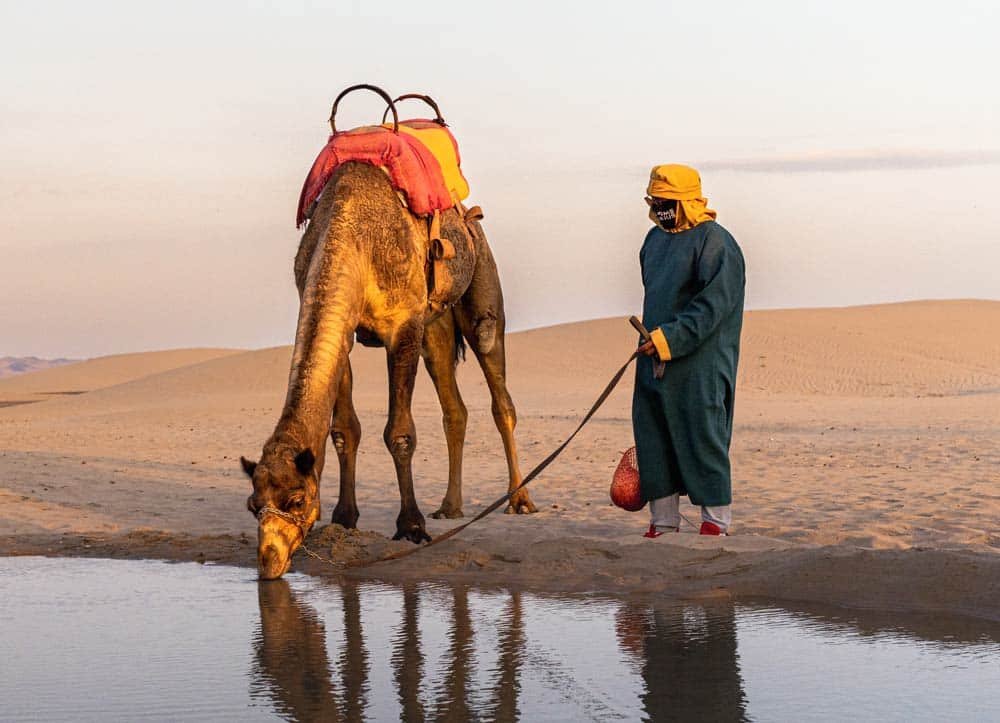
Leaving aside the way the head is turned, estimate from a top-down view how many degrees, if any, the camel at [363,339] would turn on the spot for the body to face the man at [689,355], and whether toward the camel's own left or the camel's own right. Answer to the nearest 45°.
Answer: approximately 90° to the camel's own left

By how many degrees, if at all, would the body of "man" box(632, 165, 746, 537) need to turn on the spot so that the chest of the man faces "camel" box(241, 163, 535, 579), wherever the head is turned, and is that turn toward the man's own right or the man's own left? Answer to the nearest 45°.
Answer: approximately 45° to the man's own right

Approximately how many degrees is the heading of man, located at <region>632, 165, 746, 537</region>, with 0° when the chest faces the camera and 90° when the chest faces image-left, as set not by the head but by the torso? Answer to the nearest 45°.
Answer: approximately 45°

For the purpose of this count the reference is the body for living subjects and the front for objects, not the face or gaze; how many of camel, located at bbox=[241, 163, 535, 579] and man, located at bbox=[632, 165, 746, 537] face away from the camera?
0

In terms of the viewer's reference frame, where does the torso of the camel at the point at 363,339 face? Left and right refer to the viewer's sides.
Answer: facing the viewer and to the left of the viewer
